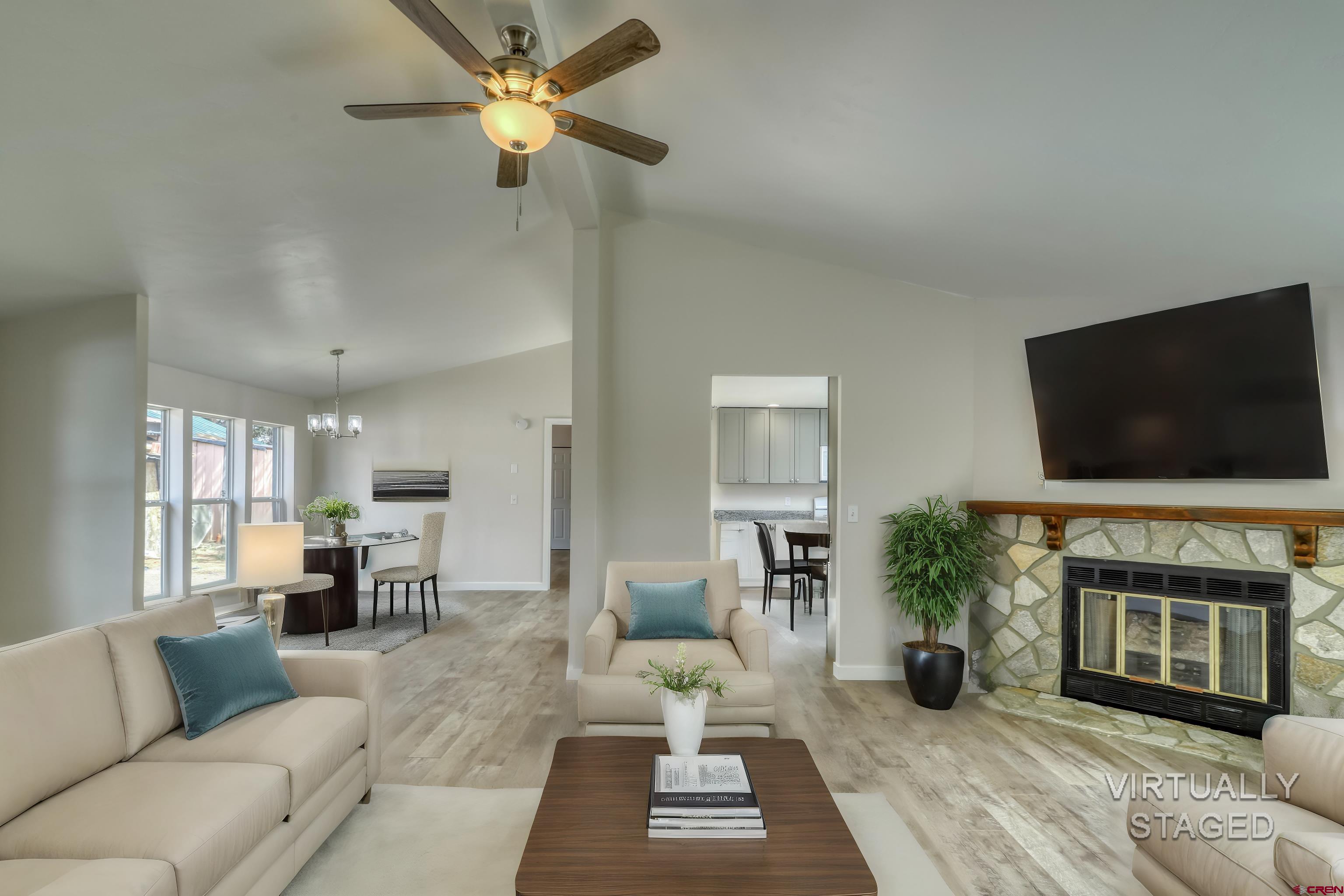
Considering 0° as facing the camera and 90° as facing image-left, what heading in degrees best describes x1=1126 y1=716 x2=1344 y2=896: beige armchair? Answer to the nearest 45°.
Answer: approximately 45°

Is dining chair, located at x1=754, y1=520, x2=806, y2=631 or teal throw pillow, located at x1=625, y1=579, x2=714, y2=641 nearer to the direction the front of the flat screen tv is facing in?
the teal throw pillow

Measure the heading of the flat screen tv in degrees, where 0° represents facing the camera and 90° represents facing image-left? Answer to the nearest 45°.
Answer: approximately 45°

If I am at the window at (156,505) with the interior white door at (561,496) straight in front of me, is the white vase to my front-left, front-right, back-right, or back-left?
back-right

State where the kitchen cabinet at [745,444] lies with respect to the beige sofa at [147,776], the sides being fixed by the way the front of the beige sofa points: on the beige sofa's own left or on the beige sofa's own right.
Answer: on the beige sofa's own left

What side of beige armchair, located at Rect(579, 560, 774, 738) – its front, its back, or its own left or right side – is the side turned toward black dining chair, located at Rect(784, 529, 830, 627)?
back

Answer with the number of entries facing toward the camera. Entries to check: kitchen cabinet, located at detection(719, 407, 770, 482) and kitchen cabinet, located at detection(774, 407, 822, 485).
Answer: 2

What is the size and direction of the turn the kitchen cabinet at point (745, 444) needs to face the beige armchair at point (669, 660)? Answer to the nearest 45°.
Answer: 0° — it already faces it
